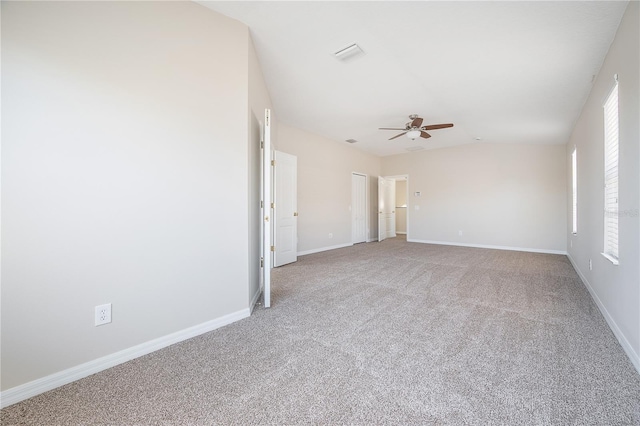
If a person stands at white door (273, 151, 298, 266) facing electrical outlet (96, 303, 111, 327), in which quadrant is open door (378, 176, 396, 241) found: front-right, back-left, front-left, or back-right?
back-left

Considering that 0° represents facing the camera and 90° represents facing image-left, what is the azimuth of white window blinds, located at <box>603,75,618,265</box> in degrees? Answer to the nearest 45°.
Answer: approximately 90°

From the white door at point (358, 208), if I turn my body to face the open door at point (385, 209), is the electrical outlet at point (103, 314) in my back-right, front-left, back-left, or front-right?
back-right

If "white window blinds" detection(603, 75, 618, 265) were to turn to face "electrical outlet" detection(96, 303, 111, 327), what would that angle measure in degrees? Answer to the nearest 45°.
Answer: approximately 45° to its left

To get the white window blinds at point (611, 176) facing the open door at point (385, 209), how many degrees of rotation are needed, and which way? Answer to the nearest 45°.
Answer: approximately 45° to its right

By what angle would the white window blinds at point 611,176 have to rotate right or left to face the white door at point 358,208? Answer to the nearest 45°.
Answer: approximately 45° to its right
